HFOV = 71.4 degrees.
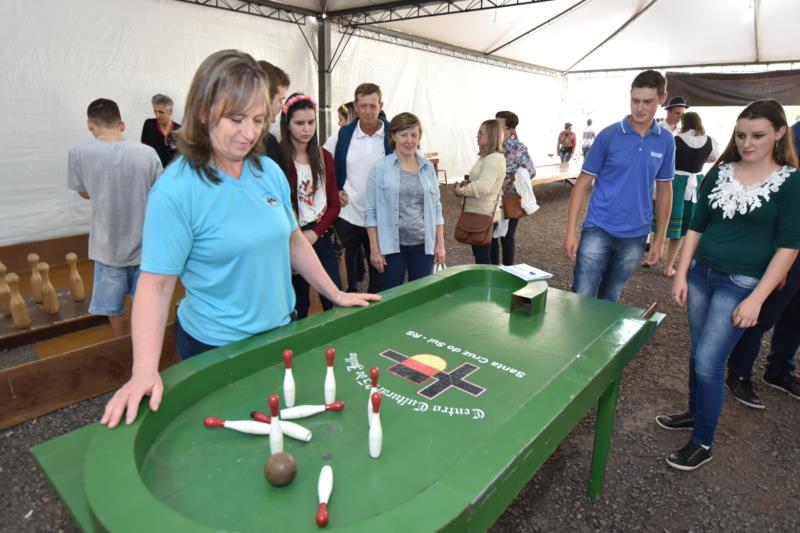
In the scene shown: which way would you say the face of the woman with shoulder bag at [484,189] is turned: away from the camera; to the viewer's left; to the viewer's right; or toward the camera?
to the viewer's left

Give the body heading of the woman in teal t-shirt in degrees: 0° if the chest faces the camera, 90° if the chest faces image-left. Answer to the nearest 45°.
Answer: approximately 315°

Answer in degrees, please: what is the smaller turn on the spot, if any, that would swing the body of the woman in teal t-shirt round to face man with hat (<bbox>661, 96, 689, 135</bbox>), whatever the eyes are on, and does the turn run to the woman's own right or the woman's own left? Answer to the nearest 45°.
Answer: approximately 90° to the woman's own left

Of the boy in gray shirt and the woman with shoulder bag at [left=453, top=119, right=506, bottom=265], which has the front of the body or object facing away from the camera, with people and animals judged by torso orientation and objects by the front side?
the boy in gray shirt

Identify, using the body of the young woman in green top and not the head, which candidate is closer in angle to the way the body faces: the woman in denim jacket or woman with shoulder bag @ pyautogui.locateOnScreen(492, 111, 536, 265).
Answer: the woman in denim jacket

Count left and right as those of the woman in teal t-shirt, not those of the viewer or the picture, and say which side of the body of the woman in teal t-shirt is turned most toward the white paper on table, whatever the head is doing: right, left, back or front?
left

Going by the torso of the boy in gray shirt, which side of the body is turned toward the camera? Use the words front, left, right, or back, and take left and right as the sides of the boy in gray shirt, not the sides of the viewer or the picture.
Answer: back

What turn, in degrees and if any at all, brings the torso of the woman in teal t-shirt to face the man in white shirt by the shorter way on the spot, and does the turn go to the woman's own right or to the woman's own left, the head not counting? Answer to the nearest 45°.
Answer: approximately 135° to the woman's own left
